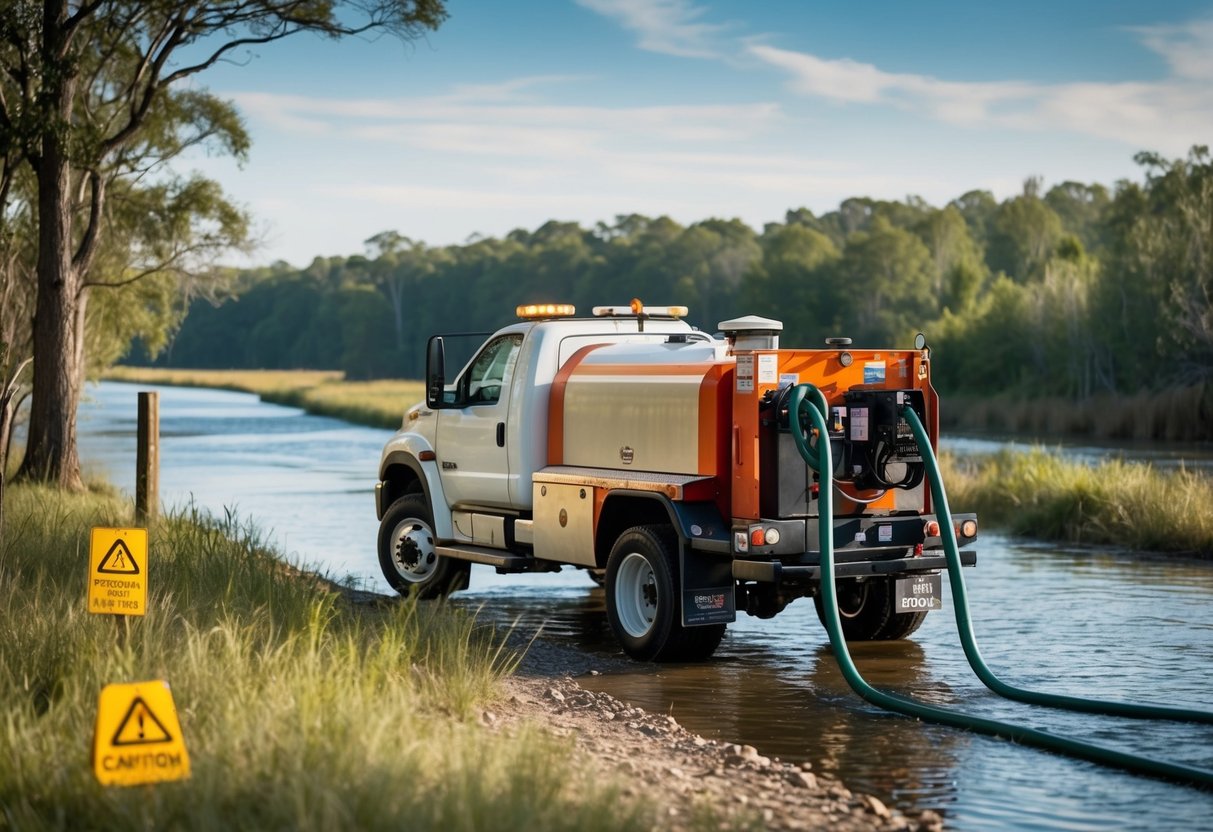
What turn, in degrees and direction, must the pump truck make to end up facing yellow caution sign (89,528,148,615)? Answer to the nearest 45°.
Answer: approximately 90° to its left

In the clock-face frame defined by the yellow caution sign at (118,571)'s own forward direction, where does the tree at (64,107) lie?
The tree is roughly at 6 o'clock from the yellow caution sign.

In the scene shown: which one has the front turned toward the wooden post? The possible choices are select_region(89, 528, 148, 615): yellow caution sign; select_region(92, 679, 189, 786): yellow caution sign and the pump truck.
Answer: the pump truck

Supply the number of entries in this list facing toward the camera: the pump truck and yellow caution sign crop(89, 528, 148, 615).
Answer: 1

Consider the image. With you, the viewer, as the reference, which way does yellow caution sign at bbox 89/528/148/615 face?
facing the viewer

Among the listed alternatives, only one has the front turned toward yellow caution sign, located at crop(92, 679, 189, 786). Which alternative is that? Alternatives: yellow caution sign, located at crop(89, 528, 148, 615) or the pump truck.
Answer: yellow caution sign, located at crop(89, 528, 148, 615)

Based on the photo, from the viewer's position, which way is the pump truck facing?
facing away from the viewer and to the left of the viewer

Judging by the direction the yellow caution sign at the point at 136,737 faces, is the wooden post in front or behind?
behind

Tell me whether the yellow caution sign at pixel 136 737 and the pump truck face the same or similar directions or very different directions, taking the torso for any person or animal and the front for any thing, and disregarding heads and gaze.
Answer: very different directions

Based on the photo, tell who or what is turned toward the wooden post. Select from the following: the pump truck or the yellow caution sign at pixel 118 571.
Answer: the pump truck

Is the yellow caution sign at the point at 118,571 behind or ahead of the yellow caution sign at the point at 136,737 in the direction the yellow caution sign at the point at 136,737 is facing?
behind

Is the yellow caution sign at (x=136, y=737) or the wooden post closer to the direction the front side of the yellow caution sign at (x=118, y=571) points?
the yellow caution sign

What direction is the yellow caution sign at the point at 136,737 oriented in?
toward the camera

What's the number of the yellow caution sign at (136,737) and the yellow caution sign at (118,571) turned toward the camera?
2

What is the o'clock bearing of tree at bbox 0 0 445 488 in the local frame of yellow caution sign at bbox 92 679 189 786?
The tree is roughly at 6 o'clock from the yellow caution sign.

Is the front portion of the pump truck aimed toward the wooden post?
yes

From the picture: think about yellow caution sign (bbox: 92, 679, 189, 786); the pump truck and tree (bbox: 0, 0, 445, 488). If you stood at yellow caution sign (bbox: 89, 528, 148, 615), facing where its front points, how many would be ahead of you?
1

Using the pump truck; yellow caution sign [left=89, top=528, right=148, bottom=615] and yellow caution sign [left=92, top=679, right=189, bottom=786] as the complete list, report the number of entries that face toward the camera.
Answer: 2

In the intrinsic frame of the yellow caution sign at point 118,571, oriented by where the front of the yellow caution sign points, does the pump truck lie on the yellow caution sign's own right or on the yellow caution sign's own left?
on the yellow caution sign's own left
